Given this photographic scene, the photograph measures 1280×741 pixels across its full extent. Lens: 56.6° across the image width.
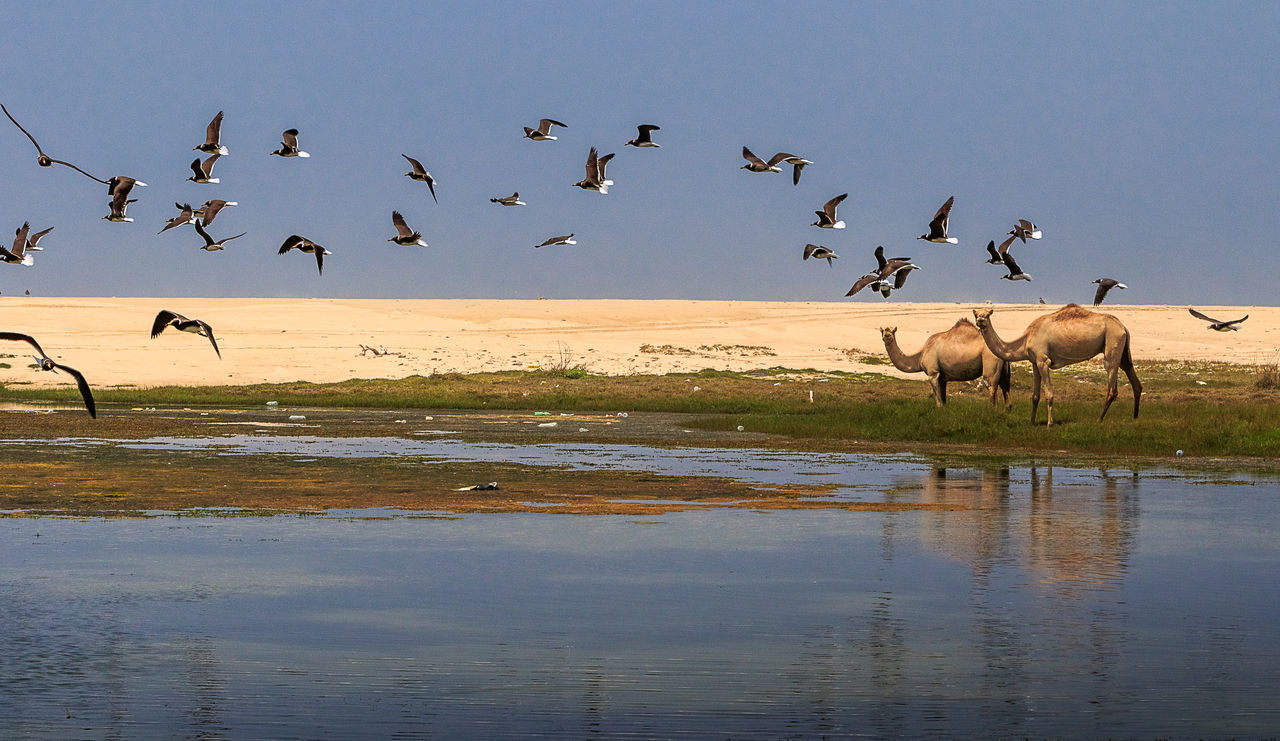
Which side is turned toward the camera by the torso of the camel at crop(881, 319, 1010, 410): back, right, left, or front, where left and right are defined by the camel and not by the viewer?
left

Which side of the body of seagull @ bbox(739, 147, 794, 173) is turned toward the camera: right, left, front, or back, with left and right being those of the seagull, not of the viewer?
left

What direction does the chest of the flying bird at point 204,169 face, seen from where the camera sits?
to the viewer's left

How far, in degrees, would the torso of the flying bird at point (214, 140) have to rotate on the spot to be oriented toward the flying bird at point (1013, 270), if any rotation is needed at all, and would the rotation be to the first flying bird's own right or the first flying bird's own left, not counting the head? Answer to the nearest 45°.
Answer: approximately 180°

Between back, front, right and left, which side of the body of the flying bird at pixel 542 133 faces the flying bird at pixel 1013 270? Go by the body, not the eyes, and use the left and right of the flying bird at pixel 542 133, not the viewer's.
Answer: back
